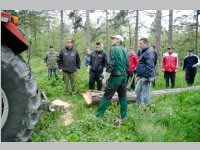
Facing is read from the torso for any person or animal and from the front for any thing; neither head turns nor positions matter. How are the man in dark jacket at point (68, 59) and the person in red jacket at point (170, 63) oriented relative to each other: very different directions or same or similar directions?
same or similar directions

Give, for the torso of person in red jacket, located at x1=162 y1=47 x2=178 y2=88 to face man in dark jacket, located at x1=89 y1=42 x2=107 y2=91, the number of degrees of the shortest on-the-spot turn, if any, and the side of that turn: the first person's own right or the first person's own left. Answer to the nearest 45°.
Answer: approximately 45° to the first person's own right

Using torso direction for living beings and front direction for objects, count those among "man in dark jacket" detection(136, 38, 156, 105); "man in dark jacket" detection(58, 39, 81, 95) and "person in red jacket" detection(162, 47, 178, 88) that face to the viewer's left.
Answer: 1

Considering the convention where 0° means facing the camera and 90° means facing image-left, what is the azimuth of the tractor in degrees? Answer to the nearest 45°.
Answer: approximately 135°

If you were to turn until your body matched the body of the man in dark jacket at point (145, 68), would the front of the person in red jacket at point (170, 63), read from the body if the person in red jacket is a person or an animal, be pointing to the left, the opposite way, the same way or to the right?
to the left

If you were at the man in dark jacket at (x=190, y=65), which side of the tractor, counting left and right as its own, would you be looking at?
right

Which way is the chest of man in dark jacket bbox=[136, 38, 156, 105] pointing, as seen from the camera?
to the viewer's left

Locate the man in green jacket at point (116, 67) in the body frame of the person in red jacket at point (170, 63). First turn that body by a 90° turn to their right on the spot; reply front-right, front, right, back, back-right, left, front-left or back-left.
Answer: left

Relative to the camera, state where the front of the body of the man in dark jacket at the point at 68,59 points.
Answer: toward the camera

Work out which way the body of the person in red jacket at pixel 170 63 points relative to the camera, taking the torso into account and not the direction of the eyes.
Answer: toward the camera

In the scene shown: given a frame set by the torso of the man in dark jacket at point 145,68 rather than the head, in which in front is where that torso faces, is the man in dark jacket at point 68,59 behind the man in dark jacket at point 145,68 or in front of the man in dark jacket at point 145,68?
in front

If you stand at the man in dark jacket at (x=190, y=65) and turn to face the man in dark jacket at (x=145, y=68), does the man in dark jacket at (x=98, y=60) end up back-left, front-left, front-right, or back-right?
front-right

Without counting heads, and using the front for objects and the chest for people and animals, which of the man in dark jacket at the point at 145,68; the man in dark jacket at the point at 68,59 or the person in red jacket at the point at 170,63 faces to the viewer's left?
the man in dark jacket at the point at 145,68

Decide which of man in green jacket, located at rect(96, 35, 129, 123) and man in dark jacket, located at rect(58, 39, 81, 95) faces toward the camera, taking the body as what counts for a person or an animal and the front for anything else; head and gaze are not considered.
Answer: the man in dark jacket

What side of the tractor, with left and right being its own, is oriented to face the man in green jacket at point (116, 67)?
right

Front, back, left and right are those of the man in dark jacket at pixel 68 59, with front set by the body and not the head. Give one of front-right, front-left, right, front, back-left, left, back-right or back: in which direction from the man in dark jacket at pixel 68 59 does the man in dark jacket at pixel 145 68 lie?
front-left

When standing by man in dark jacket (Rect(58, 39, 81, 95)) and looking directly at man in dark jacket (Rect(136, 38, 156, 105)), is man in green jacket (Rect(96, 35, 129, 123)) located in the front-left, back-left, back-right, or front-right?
front-right

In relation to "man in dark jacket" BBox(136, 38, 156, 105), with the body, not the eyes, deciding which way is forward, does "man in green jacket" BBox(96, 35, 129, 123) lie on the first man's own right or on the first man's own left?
on the first man's own left
